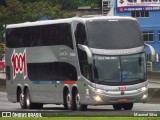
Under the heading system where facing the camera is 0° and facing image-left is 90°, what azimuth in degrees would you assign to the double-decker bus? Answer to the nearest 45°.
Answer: approximately 315°
